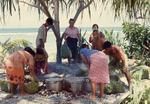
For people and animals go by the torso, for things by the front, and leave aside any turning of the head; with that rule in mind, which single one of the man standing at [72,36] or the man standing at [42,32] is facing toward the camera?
the man standing at [72,36]

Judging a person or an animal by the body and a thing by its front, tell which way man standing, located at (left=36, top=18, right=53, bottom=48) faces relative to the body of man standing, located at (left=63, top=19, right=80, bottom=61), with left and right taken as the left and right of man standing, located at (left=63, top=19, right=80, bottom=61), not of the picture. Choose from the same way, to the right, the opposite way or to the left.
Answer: to the left

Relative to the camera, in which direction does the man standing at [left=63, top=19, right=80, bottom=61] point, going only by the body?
toward the camera

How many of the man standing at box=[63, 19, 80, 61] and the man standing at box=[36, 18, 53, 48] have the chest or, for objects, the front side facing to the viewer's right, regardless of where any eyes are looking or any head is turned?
1

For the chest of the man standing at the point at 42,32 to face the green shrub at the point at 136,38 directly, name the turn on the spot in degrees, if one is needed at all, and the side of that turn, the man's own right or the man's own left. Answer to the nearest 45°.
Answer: approximately 45° to the man's own left

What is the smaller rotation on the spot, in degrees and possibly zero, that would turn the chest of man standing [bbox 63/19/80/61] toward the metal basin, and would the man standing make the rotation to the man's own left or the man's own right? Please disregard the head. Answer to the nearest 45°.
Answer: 0° — they already face it

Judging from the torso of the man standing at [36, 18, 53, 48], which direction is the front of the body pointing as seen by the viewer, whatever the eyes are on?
to the viewer's right
